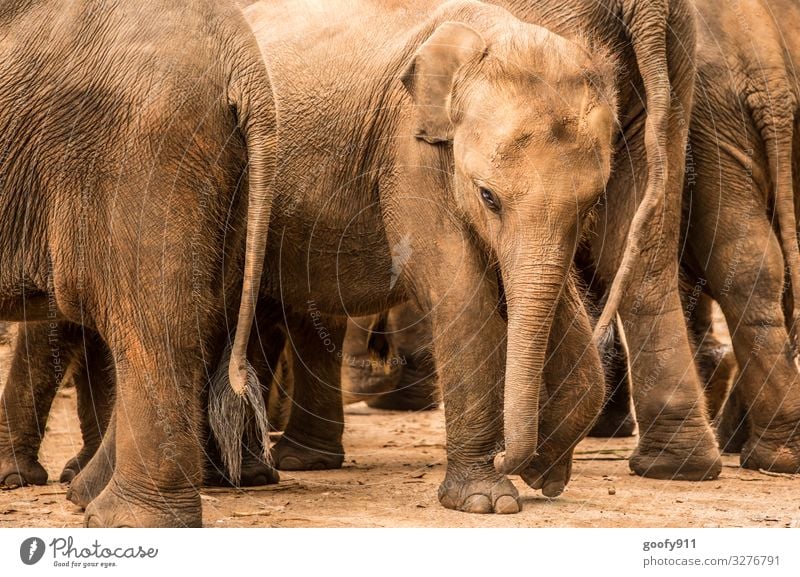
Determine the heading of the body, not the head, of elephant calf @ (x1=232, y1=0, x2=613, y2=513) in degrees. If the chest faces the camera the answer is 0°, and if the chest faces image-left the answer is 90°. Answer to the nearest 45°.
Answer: approximately 315°

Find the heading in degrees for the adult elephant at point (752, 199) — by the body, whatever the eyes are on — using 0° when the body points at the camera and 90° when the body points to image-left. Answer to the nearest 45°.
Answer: approximately 135°

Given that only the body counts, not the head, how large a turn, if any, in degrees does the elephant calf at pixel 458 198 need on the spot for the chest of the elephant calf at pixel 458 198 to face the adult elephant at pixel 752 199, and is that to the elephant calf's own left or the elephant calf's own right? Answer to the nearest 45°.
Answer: approximately 90° to the elephant calf's own left

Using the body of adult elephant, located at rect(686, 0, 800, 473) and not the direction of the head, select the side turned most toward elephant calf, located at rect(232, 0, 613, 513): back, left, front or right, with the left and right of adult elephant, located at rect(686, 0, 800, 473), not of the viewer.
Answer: left
